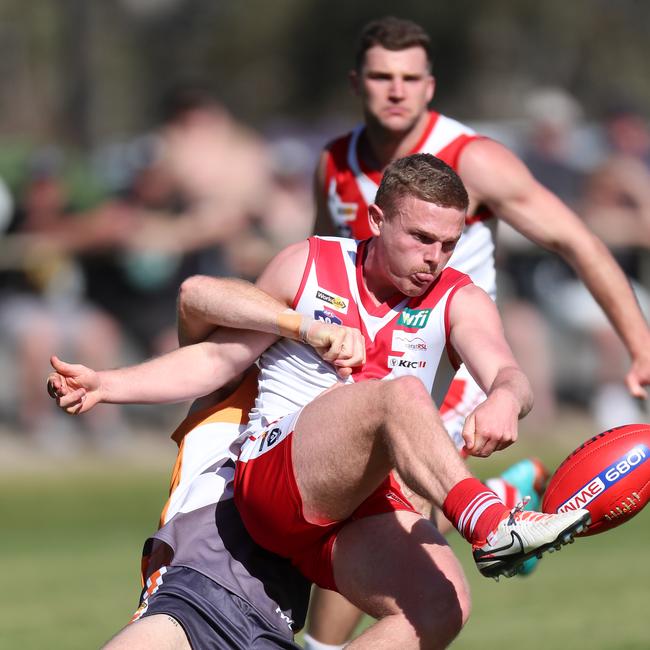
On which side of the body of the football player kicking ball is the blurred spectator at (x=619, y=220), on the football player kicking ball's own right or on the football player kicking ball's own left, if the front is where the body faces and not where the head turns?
on the football player kicking ball's own left

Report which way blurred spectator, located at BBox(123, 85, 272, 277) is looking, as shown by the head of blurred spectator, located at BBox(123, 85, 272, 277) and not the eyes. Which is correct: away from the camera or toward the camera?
toward the camera

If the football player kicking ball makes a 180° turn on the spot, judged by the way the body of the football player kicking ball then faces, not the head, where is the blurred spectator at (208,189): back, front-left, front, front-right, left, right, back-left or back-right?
front-right

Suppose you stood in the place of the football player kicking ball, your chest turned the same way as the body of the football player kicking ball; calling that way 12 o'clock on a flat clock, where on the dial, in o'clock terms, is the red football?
The red football is roughly at 11 o'clock from the football player kicking ball.

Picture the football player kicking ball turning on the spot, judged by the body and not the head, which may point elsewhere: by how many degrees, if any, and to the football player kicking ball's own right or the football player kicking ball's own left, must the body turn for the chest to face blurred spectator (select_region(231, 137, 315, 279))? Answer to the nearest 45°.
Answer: approximately 135° to the football player kicking ball's own left

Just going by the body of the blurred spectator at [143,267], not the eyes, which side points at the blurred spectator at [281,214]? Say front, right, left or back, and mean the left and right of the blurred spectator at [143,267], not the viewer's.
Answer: left

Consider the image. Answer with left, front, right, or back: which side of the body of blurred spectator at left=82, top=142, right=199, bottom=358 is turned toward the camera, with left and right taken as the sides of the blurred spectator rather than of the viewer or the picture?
front

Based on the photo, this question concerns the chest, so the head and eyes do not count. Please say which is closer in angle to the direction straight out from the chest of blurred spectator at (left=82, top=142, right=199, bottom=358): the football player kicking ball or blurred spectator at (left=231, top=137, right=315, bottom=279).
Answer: the football player kicking ball

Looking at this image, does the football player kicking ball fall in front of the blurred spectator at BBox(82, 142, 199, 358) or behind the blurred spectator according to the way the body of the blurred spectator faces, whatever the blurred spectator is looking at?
in front

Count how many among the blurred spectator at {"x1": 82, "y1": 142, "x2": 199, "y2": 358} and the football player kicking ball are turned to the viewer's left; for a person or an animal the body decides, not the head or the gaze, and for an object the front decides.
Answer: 0

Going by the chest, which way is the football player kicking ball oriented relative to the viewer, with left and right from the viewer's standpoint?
facing the viewer and to the right of the viewer

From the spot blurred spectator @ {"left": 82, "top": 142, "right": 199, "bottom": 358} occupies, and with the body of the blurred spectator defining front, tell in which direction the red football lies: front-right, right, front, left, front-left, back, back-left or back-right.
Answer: front
